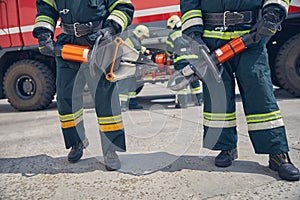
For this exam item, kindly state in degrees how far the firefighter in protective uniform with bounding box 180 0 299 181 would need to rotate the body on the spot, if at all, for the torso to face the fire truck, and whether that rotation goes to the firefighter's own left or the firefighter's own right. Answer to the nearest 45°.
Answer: approximately 135° to the firefighter's own right

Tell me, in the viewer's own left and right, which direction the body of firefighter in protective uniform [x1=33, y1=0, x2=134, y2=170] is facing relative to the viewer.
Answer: facing the viewer

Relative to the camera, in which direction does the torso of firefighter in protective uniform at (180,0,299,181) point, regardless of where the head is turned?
toward the camera

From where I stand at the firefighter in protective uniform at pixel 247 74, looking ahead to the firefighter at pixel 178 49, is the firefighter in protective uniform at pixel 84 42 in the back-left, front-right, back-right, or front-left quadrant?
front-left

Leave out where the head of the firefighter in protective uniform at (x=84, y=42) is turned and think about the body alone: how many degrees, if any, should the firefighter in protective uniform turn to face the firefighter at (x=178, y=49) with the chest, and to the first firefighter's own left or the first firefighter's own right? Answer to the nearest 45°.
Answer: approximately 135° to the first firefighter's own left

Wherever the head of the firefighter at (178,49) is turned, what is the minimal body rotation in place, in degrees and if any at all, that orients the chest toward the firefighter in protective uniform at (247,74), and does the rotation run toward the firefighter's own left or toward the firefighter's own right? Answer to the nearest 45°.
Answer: approximately 90° to the firefighter's own left

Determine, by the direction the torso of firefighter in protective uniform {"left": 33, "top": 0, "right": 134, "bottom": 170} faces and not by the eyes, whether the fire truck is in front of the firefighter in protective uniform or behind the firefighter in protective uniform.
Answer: behind
